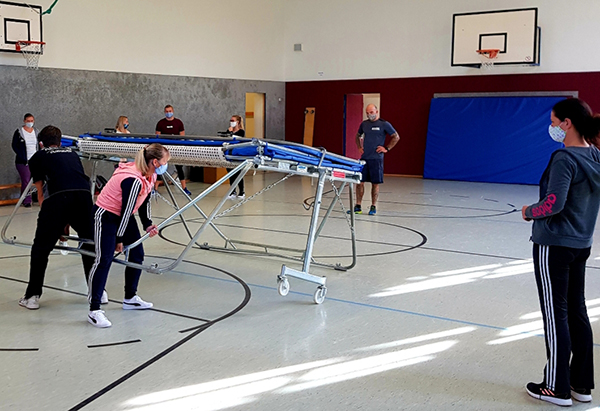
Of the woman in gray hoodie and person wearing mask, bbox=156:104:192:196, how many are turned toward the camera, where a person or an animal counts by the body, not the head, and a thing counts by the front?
1

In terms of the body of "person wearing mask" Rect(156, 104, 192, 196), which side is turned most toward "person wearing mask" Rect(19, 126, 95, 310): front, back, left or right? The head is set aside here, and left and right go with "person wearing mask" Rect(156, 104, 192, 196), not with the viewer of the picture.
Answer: front

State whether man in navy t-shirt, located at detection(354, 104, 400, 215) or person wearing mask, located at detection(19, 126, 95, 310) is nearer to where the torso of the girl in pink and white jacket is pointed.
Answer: the man in navy t-shirt

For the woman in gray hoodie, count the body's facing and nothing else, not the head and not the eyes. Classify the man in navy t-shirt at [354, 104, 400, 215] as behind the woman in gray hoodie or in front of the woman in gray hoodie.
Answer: in front

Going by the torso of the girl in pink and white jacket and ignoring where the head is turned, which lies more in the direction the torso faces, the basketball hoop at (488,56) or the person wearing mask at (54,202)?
the basketball hoop

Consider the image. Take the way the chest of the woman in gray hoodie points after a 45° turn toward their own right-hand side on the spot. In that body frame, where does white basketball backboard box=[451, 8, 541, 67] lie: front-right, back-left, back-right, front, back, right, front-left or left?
front

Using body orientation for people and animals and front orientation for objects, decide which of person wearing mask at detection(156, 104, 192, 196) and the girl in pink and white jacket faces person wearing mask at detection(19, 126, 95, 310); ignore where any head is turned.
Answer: person wearing mask at detection(156, 104, 192, 196)

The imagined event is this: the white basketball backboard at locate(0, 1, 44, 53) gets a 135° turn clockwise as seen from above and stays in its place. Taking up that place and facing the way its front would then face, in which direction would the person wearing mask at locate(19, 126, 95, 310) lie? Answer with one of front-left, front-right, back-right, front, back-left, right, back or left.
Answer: left

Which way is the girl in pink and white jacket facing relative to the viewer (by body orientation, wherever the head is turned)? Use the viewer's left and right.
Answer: facing to the right of the viewer

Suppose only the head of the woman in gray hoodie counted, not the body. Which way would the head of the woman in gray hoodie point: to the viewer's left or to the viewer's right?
to the viewer's left

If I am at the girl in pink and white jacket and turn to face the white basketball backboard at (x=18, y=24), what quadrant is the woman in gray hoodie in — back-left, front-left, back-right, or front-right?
back-right

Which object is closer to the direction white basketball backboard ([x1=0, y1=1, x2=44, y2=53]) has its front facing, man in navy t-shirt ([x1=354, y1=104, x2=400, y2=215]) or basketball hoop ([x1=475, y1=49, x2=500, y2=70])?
the man in navy t-shirt

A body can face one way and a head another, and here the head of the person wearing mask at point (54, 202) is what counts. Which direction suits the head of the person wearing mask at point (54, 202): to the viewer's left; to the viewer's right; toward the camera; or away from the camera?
away from the camera

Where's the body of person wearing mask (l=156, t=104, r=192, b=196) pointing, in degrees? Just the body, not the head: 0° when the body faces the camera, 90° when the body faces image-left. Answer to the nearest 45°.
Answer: approximately 0°

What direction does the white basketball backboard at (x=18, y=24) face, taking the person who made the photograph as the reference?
facing the viewer and to the right of the viewer

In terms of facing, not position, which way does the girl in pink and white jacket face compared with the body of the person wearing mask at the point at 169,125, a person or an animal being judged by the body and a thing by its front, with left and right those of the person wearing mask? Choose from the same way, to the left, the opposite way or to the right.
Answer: to the left
